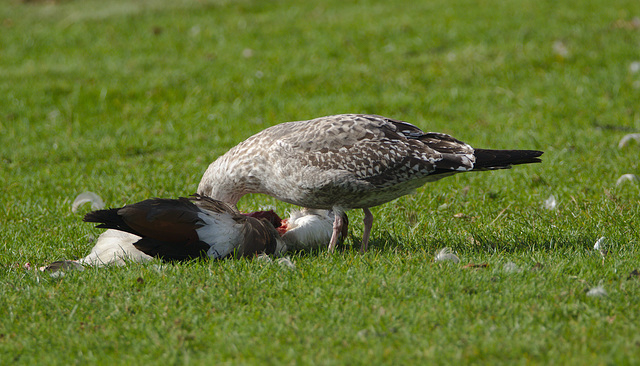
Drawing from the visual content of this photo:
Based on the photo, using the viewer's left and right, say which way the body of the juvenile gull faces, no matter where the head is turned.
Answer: facing to the left of the viewer

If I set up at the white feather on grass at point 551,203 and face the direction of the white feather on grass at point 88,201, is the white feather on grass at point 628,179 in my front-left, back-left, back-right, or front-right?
back-right

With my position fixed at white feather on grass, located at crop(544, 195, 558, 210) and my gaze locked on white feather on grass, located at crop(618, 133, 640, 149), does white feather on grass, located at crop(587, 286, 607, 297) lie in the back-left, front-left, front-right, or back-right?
back-right

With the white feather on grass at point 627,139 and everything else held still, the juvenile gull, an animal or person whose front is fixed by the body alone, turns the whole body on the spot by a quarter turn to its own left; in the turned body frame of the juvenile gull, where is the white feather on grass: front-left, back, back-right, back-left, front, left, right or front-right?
back-left

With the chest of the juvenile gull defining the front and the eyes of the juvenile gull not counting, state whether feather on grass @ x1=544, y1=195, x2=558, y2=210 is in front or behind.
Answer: behind

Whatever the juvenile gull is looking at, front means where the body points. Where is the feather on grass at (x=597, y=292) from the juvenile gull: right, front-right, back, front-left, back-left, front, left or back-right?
back-left

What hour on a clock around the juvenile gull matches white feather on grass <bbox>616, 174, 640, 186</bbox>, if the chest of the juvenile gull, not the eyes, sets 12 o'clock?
The white feather on grass is roughly at 5 o'clock from the juvenile gull.

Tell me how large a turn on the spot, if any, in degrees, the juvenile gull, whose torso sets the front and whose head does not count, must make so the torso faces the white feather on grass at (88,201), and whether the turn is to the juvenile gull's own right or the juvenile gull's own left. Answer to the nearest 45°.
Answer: approximately 45° to the juvenile gull's own right
